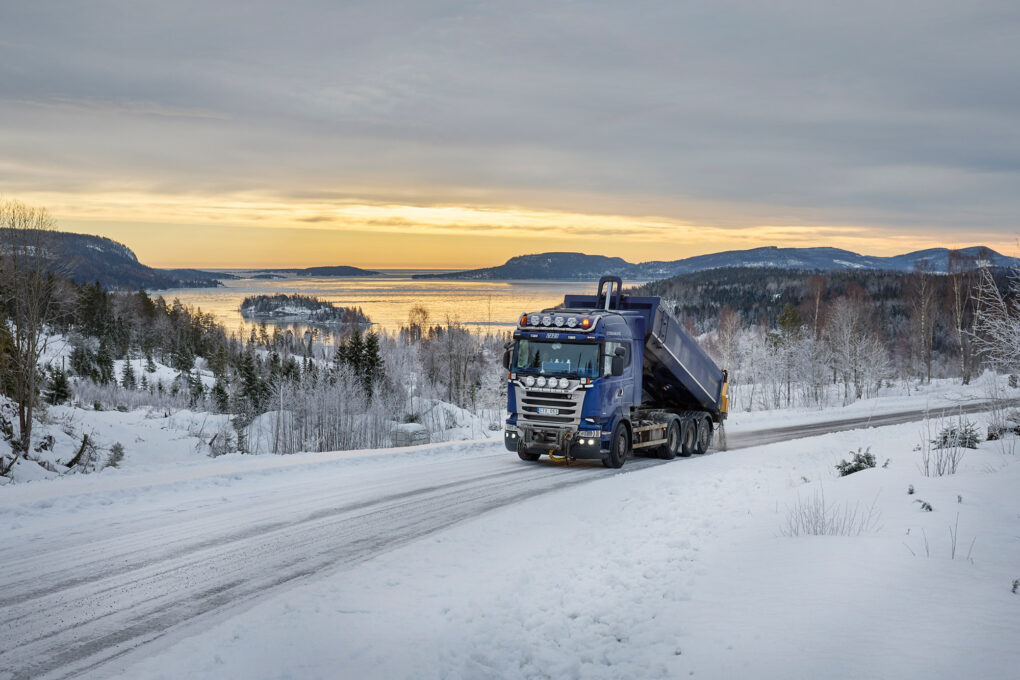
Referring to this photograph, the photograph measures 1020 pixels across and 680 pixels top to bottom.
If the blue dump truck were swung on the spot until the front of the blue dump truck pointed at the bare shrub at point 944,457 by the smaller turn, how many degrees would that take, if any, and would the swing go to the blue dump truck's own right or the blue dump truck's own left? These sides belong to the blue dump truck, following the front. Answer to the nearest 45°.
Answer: approximately 90° to the blue dump truck's own left

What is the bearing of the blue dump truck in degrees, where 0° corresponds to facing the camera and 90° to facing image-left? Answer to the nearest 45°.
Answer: approximately 45°

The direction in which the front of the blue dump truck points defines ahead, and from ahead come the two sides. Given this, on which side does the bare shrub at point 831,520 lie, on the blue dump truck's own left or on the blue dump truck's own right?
on the blue dump truck's own left
